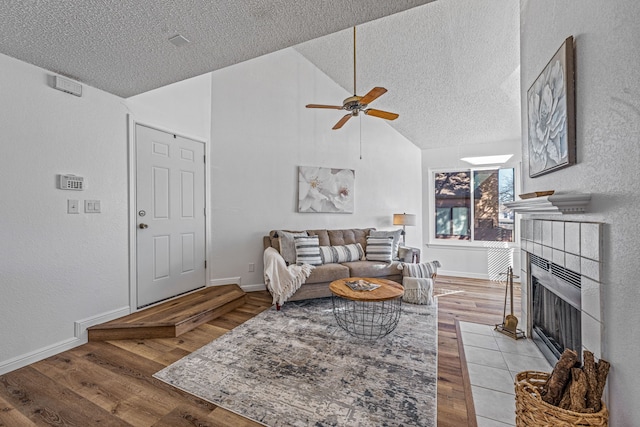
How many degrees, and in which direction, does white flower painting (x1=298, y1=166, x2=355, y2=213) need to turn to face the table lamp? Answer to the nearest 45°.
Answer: approximately 90° to its left

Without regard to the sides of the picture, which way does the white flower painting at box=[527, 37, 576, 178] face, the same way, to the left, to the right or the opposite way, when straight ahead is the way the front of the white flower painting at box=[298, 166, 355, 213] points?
to the right

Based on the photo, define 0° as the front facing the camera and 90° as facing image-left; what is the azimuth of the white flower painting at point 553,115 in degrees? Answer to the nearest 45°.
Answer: approximately 45°

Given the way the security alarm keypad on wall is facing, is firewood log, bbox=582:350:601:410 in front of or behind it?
in front

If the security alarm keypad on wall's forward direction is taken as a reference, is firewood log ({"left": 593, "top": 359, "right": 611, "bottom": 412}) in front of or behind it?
in front

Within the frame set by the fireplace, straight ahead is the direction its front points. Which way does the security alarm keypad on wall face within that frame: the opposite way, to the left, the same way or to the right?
the opposite way

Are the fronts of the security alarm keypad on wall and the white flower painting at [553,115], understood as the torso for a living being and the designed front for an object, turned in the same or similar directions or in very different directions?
very different directions

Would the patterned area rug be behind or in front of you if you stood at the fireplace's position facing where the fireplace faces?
in front

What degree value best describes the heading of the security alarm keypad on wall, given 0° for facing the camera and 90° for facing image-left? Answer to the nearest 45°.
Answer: approximately 315°

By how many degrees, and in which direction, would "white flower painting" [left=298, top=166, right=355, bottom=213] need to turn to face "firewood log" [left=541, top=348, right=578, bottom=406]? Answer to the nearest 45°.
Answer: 0° — it already faces it
